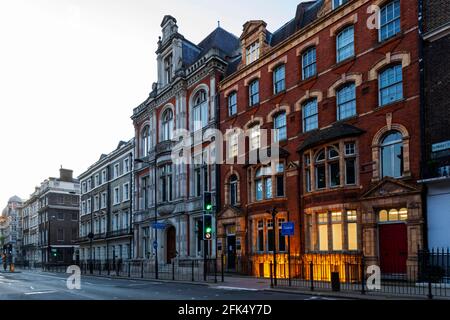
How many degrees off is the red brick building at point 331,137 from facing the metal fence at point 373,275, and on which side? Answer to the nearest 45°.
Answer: approximately 45° to its left

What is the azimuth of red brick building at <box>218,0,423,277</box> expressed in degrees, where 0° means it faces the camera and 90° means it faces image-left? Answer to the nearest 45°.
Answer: approximately 45°

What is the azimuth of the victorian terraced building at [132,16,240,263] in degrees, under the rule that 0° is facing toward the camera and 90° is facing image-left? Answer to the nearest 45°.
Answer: approximately 45°

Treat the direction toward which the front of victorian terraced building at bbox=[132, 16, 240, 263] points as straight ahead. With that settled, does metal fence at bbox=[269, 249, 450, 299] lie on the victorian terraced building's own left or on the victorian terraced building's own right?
on the victorian terraced building's own left

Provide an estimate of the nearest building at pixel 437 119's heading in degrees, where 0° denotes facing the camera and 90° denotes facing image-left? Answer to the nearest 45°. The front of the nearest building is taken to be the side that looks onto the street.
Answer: approximately 45°

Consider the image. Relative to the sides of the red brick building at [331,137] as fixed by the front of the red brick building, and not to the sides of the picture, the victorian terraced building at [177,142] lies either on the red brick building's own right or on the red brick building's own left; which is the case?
on the red brick building's own right
